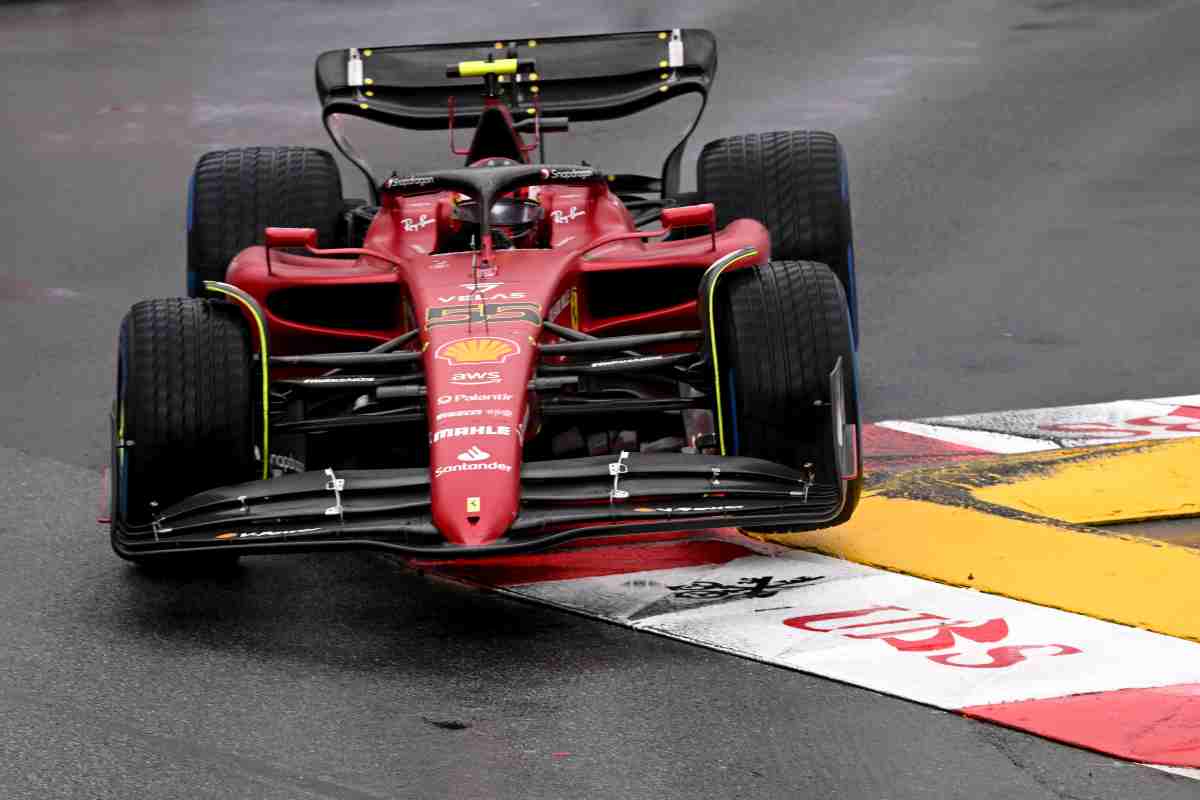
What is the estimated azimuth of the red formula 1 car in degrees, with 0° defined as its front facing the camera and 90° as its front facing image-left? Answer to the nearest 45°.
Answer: approximately 0°
